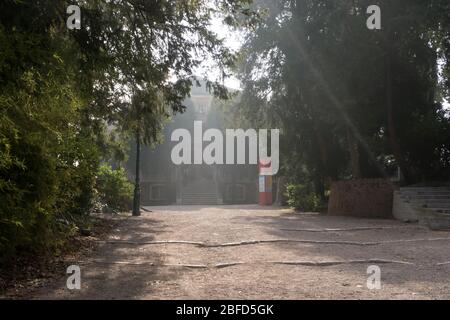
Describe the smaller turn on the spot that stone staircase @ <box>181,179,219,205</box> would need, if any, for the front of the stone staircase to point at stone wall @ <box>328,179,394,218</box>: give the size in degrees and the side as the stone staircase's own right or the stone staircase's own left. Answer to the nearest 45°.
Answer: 0° — it already faces it

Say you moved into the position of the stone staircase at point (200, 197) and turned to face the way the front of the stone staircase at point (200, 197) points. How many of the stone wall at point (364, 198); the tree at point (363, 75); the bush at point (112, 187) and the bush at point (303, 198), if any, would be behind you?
0

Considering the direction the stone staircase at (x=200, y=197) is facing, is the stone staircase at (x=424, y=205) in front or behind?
in front

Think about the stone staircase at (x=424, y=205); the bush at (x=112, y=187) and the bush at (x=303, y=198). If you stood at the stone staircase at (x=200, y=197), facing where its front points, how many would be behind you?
0

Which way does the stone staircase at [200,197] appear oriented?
toward the camera

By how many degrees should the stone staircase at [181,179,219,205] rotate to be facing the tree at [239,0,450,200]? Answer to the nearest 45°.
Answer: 0° — it already faces it

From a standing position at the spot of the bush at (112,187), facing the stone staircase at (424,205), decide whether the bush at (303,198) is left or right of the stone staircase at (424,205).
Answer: left

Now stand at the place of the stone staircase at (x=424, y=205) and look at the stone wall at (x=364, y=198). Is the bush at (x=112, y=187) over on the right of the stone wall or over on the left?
left

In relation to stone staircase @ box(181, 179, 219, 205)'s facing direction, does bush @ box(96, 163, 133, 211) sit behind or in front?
in front
